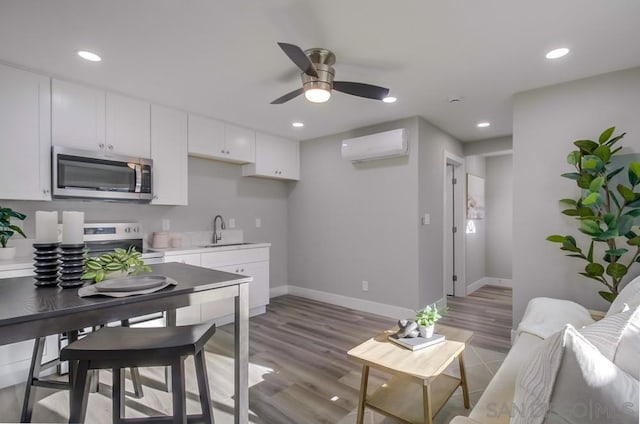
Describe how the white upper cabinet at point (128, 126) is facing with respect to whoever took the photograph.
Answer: facing the viewer and to the right of the viewer

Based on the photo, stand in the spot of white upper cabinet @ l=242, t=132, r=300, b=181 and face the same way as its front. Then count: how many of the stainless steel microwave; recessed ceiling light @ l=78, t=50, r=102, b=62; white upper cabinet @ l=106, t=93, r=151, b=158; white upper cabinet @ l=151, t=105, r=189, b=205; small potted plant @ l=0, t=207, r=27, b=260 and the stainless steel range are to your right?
6

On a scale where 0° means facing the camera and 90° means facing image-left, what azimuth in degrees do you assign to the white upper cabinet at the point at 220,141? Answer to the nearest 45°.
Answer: approximately 315°

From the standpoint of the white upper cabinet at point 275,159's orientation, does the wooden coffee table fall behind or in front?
in front

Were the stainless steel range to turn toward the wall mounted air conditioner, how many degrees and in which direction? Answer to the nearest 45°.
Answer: approximately 90° to its left

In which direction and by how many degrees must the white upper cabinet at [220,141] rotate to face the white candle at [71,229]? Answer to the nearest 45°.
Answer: approximately 45° to its right

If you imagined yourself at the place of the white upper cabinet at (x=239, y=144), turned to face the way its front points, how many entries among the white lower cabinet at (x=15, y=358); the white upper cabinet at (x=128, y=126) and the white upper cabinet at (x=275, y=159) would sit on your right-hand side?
2

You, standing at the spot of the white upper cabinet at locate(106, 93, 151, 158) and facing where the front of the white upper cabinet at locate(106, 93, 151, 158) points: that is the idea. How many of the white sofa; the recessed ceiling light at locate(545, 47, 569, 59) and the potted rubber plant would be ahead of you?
3

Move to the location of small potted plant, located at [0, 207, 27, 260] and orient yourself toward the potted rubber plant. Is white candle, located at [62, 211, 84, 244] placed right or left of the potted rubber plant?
right

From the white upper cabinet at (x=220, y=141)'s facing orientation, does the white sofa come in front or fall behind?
in front

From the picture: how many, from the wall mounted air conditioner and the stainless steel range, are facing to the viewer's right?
0
